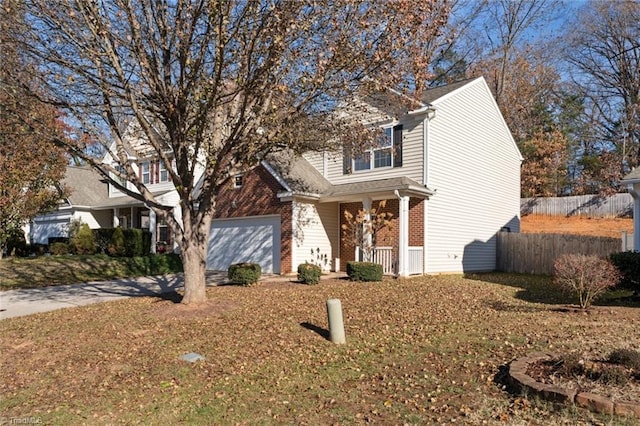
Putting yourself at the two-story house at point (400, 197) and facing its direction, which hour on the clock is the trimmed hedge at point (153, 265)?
The trimmed hedge is roughly at 2 o'clock from the two-story house.

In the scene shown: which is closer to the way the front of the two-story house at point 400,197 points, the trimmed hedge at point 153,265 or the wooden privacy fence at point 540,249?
the trimmed hedge

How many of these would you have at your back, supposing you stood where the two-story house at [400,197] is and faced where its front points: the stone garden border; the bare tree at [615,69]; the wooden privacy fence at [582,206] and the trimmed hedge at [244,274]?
2

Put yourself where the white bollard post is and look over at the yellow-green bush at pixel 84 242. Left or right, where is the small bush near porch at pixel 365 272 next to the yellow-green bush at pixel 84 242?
right

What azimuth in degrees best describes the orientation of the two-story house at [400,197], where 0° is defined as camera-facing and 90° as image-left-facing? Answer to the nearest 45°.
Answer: approximately 45°

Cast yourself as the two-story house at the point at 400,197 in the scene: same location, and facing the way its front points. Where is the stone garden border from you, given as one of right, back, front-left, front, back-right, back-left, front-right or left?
front-left

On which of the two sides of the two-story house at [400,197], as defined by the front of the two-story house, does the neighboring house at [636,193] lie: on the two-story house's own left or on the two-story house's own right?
on the two-story house's own left

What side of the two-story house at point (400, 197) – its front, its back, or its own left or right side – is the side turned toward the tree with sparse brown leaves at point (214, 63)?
front

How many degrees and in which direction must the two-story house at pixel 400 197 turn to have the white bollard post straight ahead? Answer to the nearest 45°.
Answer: approximately 45° to its left

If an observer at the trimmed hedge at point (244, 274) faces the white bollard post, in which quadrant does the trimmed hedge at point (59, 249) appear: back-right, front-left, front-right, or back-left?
back-right

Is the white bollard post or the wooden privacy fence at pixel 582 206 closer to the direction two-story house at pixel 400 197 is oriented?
the white bollard post

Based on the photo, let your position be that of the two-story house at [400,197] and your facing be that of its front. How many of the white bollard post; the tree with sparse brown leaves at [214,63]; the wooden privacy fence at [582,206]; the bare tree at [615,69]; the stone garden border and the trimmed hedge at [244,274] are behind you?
2
